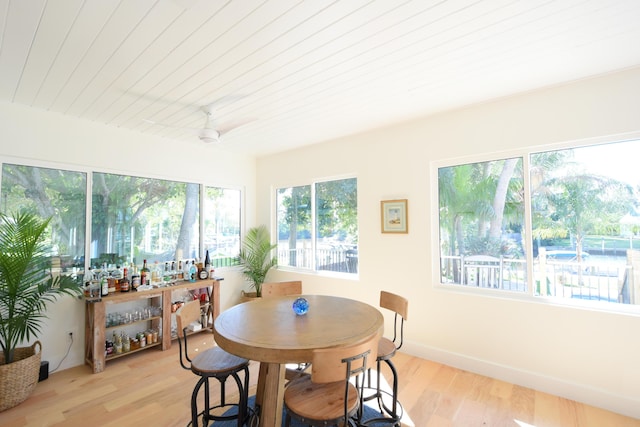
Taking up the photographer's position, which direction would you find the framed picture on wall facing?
facing the viewer and to the left of the viewer

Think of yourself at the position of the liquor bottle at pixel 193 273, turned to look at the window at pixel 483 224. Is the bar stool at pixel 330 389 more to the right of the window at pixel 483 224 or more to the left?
right

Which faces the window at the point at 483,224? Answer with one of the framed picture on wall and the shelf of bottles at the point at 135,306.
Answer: the shelf of bottles

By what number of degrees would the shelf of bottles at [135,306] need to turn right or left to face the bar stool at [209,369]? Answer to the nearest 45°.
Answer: approximately 45° to its right

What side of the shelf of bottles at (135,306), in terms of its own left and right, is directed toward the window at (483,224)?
front

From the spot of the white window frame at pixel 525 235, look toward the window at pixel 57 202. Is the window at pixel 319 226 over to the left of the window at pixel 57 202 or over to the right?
right

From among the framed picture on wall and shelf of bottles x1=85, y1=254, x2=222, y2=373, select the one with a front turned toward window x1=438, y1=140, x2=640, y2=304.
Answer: the shelf of bottles

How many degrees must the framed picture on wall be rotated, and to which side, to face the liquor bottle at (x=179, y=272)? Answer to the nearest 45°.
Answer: approximately 45° to its right

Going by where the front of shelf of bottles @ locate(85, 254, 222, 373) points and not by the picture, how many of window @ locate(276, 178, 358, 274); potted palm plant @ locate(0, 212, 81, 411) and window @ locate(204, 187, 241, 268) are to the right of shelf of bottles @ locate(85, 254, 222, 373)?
1

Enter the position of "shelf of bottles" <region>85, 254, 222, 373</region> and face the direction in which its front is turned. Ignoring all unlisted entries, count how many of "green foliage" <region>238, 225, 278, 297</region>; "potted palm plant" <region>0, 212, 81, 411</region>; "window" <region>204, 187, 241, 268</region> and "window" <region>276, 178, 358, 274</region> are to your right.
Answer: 1

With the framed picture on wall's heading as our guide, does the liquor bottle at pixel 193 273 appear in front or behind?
in front

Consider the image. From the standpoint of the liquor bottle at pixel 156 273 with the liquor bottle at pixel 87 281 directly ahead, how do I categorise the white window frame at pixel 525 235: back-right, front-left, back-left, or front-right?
back-left

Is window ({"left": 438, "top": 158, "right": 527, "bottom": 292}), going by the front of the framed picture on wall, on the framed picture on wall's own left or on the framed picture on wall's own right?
on the framed picture on wall's own left

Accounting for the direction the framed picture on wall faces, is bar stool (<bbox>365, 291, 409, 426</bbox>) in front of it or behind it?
in front

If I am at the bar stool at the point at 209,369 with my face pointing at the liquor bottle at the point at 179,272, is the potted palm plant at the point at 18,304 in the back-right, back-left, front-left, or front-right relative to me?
front-left

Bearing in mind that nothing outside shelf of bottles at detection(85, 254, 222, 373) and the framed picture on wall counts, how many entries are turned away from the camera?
0

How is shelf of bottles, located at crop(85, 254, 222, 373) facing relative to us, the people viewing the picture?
facing the viewer and to the right of the viewer

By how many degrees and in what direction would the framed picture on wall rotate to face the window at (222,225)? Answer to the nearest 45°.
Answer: approximately 45° to its right
